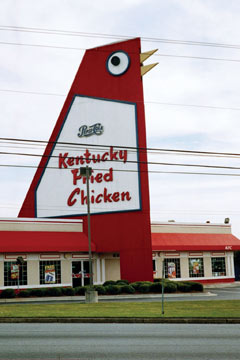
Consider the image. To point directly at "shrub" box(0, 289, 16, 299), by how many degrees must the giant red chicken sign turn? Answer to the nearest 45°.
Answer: approximately 135° to its right

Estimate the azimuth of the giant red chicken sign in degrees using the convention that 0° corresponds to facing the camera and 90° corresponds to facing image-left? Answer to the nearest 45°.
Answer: approximately 270°

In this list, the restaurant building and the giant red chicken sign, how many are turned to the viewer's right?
1

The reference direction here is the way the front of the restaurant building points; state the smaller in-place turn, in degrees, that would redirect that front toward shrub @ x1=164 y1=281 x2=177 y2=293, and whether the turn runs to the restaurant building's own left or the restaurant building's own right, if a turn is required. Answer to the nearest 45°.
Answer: approximately 45° to the restaurant building's own left

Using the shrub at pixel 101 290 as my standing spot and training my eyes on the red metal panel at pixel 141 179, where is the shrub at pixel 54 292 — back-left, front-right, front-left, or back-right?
back-left

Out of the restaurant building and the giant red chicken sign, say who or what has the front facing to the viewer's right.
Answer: the giant red chicken sign

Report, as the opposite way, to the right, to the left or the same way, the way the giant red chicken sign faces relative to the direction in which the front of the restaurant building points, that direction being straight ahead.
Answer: to the left

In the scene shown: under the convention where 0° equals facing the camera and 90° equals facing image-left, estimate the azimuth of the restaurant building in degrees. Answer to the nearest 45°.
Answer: approximately 0°
